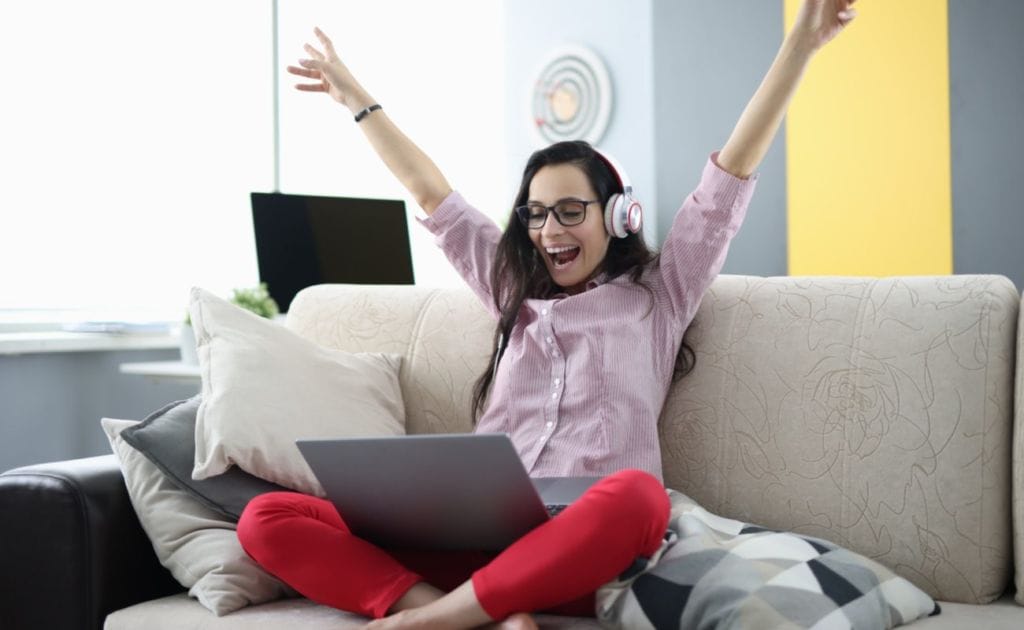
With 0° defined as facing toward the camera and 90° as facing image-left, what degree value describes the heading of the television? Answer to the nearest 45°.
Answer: approximately 0°

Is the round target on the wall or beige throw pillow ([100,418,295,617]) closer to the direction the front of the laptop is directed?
the round target on the wall

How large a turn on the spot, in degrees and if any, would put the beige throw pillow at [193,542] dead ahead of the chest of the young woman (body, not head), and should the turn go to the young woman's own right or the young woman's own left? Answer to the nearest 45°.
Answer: approximately 45° to the young woman's own right

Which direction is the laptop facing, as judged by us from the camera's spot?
facing away from the viewer and to the right of the viewer

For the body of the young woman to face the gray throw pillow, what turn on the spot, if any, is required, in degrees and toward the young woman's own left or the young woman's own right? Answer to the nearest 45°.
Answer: approximately 45° to the young woman's own right

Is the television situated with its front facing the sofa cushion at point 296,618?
yes

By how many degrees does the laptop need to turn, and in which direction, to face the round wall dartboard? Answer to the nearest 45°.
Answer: approximately 45° to its left

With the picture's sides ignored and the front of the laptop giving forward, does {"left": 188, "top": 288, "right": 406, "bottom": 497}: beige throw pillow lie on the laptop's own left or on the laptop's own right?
on the laptop's own left

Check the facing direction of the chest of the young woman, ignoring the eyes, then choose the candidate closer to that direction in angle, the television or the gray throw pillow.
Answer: the gray throw pillow

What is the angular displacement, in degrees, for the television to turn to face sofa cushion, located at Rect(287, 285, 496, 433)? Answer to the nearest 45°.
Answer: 0° — it already faces it

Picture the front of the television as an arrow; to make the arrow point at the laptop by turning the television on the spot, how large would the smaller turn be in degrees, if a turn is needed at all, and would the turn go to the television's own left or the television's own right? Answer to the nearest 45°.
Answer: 0° — it already faces it
